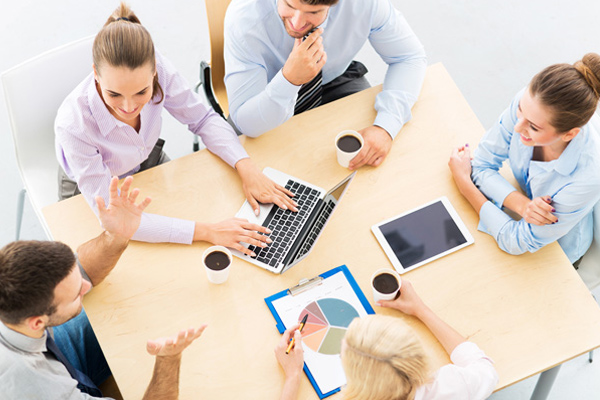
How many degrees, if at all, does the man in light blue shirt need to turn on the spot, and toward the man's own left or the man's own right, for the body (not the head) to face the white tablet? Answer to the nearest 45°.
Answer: approximately 45° to the man's own left

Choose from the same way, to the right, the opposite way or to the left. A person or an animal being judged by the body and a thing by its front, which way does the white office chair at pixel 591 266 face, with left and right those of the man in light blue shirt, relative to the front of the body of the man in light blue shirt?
to the right

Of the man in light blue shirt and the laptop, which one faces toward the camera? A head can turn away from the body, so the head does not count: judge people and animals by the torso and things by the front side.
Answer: the man in light blue shirt

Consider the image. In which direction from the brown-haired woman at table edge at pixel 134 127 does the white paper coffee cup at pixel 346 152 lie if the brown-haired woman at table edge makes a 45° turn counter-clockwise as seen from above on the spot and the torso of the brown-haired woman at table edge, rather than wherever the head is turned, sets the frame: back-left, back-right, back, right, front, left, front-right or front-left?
front

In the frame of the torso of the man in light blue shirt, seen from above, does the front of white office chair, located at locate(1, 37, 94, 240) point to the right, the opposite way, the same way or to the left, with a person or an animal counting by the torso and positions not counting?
to the left

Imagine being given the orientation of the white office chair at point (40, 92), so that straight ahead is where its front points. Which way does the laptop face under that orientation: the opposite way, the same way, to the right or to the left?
the opposite way

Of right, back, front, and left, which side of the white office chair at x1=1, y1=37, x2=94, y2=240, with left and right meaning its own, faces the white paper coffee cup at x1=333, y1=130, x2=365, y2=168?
front

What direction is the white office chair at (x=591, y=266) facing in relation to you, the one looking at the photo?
facing the viewer and to the left of the viewer

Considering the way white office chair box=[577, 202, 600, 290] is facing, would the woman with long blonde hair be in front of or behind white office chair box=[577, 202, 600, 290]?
in front

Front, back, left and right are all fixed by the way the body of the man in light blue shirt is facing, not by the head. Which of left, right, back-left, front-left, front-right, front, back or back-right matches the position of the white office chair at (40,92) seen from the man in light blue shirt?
right

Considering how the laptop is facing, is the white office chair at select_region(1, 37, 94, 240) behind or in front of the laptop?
in front

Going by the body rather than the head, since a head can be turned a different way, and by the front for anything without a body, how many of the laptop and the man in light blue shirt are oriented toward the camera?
1

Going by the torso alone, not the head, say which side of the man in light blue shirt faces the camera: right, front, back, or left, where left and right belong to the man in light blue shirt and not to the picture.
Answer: front

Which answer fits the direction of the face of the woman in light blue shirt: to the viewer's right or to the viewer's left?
to the viewer's left

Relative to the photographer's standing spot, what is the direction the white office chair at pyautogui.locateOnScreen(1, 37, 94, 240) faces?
facing the viewer and to the right of the viewer

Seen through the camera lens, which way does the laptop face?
facing away from the viewer and to the left of the viewer

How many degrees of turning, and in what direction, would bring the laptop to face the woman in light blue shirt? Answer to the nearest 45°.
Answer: approximately 135° to its right
